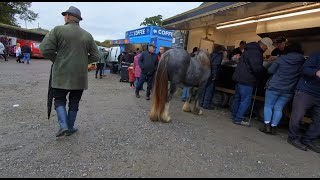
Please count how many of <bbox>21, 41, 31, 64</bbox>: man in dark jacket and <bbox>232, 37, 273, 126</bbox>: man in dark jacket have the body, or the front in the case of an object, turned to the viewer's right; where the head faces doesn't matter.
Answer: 1

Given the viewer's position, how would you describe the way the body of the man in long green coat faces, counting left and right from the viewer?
facing away from the viewer

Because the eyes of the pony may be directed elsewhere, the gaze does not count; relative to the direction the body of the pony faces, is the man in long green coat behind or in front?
behind

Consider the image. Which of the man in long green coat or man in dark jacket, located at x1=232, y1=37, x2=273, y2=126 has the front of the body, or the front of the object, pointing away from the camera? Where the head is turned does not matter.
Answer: the man in long green coat

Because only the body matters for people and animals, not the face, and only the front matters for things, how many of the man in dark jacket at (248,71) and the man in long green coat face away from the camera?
1

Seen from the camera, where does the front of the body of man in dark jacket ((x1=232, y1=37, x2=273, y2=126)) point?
to the viewer's right

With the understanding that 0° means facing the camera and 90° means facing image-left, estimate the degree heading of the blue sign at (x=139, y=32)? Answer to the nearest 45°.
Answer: approximately 45°

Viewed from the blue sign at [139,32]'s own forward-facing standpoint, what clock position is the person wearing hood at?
The person wearing hood is roughly at 10 o'clock from the blue sign.
